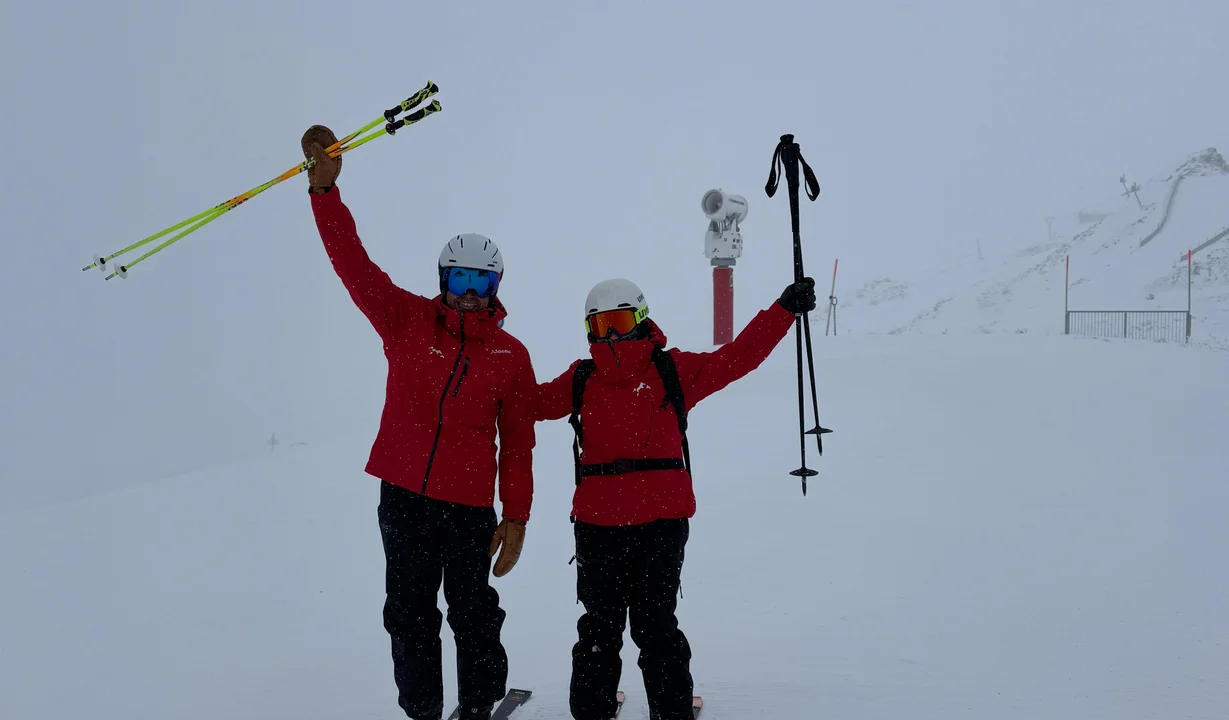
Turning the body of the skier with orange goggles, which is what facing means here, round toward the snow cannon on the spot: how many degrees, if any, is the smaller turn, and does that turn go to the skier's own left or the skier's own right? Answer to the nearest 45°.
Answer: approximately 180°

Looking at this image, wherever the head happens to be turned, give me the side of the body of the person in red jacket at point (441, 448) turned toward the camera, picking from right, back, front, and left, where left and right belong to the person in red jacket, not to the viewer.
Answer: front

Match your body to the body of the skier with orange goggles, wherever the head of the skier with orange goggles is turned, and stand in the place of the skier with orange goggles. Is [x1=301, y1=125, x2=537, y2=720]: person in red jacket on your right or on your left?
on your right

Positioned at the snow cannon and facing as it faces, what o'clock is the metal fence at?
The metal fence is roughly at 6 o'clock from the snow cannon.

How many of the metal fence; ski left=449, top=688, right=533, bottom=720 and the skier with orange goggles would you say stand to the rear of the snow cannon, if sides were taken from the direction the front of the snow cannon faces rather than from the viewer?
1

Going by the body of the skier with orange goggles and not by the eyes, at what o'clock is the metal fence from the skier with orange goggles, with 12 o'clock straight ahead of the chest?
The metal fence is roughly at 7 o'clock from the skier with orange goggles.

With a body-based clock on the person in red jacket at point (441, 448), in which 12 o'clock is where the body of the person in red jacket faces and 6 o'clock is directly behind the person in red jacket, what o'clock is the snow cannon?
The snow cannon is roughly at 7 o'clock from the person in red jacket.

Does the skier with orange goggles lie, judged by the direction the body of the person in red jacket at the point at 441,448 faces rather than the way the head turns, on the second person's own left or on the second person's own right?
on the second person's own left

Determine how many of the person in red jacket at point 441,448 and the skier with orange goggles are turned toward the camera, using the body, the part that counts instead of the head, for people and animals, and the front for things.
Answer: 2

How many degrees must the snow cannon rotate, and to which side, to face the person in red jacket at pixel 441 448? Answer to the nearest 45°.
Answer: approximately 45° to its left

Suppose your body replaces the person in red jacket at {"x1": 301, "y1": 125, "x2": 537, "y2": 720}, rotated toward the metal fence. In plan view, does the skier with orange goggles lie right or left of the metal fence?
right

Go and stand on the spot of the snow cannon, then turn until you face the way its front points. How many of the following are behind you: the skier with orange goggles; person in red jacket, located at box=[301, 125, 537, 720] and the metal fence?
1

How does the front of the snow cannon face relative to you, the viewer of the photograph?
facing the viewer and to the left of the viewer
